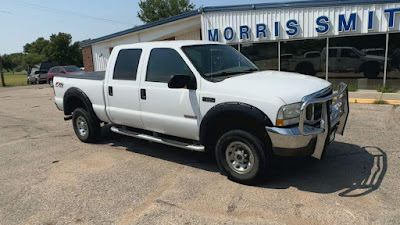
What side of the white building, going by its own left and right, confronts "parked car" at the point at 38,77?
right

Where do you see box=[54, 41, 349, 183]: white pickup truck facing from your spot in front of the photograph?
facing the viewer and to the right of the viewer

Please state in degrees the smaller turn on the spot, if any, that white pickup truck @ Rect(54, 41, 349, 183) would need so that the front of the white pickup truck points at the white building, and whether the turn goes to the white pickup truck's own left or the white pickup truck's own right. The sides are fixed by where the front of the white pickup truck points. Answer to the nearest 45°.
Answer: approximately 90° to the white pickup truck's own left

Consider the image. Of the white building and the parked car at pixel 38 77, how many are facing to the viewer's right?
0

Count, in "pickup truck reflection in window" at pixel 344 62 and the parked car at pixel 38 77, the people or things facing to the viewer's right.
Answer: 1

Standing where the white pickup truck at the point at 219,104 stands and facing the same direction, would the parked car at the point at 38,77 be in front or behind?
behind

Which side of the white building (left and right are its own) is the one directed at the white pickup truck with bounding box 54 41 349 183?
front

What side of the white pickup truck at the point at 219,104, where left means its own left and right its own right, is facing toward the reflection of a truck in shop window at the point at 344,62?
left

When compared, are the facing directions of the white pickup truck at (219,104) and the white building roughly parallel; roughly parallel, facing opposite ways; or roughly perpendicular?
roughly perpendicular

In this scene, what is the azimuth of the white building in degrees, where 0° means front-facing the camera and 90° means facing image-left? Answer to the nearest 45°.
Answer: approximately 45°
